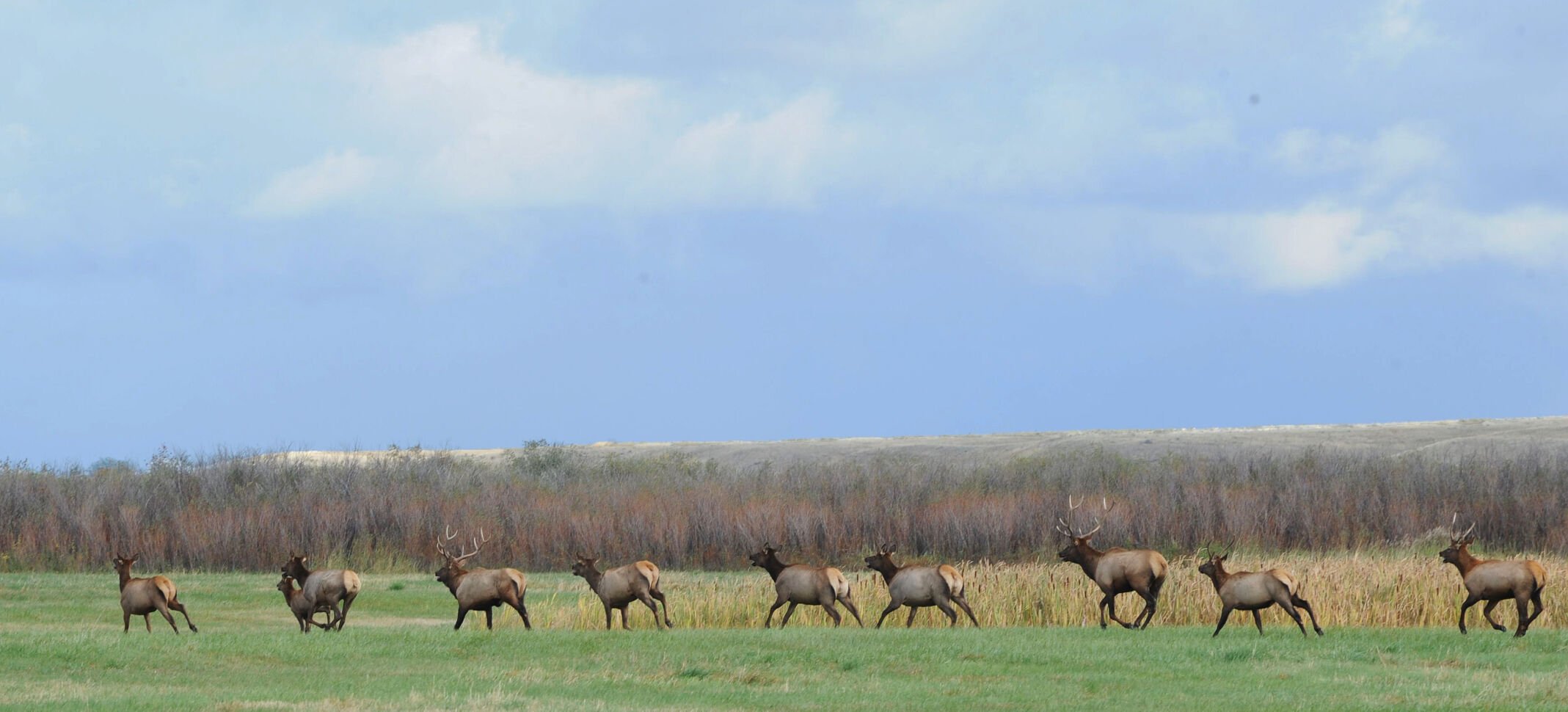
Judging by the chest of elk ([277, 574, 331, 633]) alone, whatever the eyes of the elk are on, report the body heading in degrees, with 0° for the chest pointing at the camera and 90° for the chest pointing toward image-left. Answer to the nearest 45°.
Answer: approximately 90°

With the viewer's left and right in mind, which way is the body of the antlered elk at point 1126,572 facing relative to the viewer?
facing to the left of the viewer

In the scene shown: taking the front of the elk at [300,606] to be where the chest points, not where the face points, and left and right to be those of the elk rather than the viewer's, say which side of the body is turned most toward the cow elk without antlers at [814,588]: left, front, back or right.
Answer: back

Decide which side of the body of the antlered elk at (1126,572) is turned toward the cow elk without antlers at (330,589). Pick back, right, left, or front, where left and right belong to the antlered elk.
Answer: front

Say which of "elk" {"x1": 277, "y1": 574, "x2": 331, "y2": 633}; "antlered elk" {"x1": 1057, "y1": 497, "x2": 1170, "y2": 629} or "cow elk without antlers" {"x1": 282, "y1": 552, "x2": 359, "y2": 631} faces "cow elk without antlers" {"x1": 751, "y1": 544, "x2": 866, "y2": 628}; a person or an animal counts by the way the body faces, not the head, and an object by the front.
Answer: the antlered elk

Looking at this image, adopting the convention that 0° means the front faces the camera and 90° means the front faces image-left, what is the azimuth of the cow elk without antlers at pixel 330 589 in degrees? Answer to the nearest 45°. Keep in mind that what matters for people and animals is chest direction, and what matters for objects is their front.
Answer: approximately 135°

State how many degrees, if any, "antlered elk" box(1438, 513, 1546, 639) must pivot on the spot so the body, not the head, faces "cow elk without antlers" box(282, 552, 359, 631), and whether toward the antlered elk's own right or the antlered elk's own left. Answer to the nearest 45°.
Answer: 0° — it already faces it

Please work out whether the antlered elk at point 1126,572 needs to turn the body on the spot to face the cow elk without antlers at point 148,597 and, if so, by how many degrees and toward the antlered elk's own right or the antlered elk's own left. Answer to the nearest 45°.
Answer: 0° — it already faces it

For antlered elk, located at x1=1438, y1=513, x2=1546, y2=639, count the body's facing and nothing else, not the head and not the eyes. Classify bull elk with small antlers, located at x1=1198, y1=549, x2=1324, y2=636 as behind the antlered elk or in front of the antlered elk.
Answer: in front

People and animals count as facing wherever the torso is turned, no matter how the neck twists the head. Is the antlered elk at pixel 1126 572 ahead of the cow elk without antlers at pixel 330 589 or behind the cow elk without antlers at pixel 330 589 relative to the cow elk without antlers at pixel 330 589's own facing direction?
behind

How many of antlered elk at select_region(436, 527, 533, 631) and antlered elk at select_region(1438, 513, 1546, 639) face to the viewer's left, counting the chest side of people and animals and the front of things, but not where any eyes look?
2

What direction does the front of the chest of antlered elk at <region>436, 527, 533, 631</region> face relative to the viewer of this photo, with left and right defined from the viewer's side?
facing to the left of the viewer

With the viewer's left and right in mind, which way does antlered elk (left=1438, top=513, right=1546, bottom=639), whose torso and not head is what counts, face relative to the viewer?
facing to the left of the viewer
